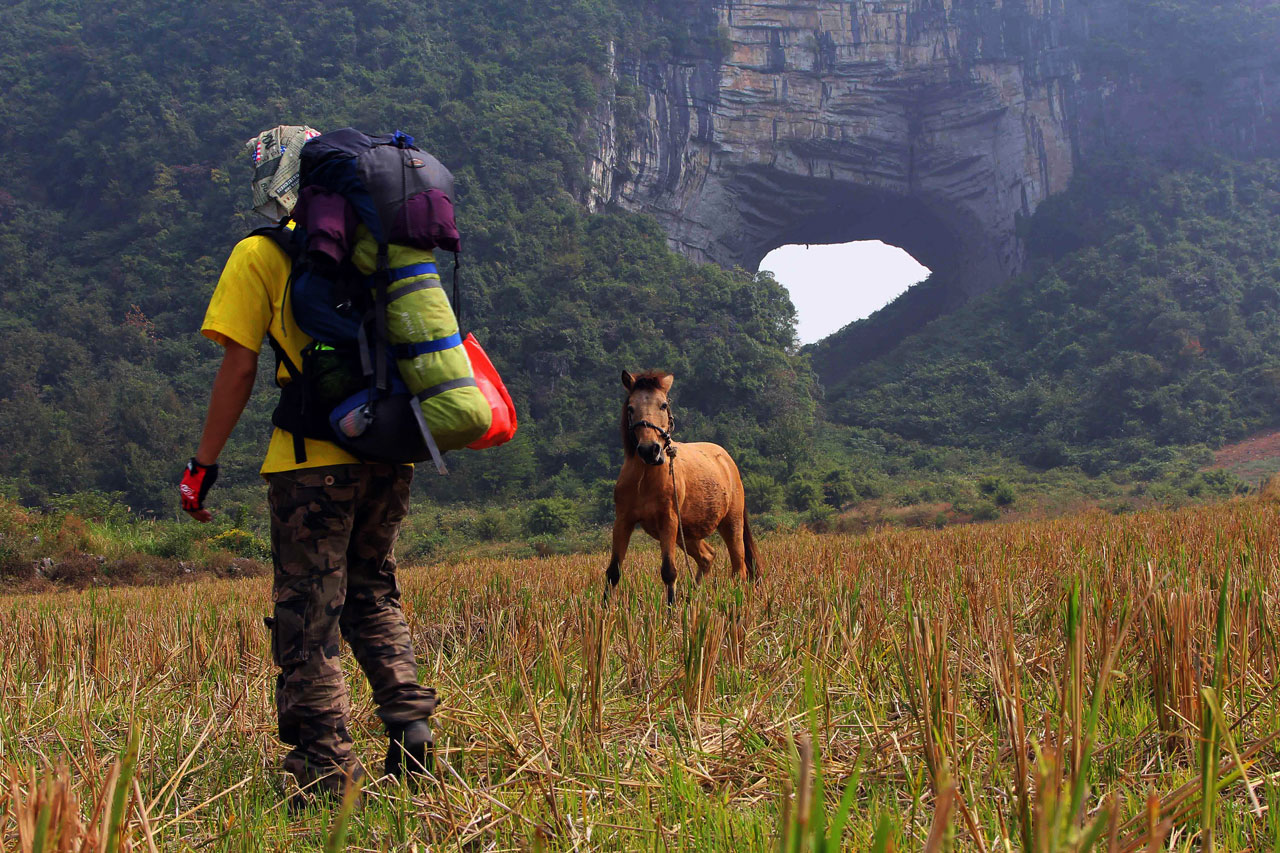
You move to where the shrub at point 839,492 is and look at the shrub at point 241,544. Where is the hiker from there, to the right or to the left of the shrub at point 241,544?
left

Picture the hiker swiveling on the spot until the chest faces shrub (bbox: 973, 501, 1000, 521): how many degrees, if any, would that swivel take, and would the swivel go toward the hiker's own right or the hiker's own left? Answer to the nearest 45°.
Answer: approximately 90° to the hiker's own right

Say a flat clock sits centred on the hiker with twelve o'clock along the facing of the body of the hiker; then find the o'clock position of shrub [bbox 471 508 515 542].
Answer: The shrub is roughly at 2 o'clock from the hiker.

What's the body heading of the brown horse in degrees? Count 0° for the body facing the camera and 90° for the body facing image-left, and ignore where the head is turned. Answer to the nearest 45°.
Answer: approximately 45°

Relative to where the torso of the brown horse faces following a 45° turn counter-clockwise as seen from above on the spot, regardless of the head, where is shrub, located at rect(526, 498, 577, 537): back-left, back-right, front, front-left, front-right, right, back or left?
back

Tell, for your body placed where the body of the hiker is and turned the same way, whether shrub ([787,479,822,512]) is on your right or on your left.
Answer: on your right

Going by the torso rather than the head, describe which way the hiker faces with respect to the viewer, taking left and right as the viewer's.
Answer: facing away from the viewer and to the left of the viewer

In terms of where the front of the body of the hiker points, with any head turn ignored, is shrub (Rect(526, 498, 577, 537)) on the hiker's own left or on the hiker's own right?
on the hiker's own right

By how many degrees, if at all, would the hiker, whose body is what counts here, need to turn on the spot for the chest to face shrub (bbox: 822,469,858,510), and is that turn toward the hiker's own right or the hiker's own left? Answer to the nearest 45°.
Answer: approximately 90° to the hiker's own right

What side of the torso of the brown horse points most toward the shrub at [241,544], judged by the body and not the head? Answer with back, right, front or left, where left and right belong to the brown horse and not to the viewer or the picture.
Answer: right

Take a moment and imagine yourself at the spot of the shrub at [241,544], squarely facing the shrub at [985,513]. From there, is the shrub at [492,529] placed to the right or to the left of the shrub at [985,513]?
left

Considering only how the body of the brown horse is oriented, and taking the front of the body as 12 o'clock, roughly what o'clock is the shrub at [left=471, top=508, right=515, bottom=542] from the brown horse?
The shrub is roughly at 4 o'clock from the brown horse.

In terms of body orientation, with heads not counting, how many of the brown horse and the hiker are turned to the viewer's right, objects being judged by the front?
0

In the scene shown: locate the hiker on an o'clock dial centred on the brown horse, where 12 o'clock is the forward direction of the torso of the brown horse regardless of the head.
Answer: The hiker is roughly at 11 o'clock from the brown horse.
